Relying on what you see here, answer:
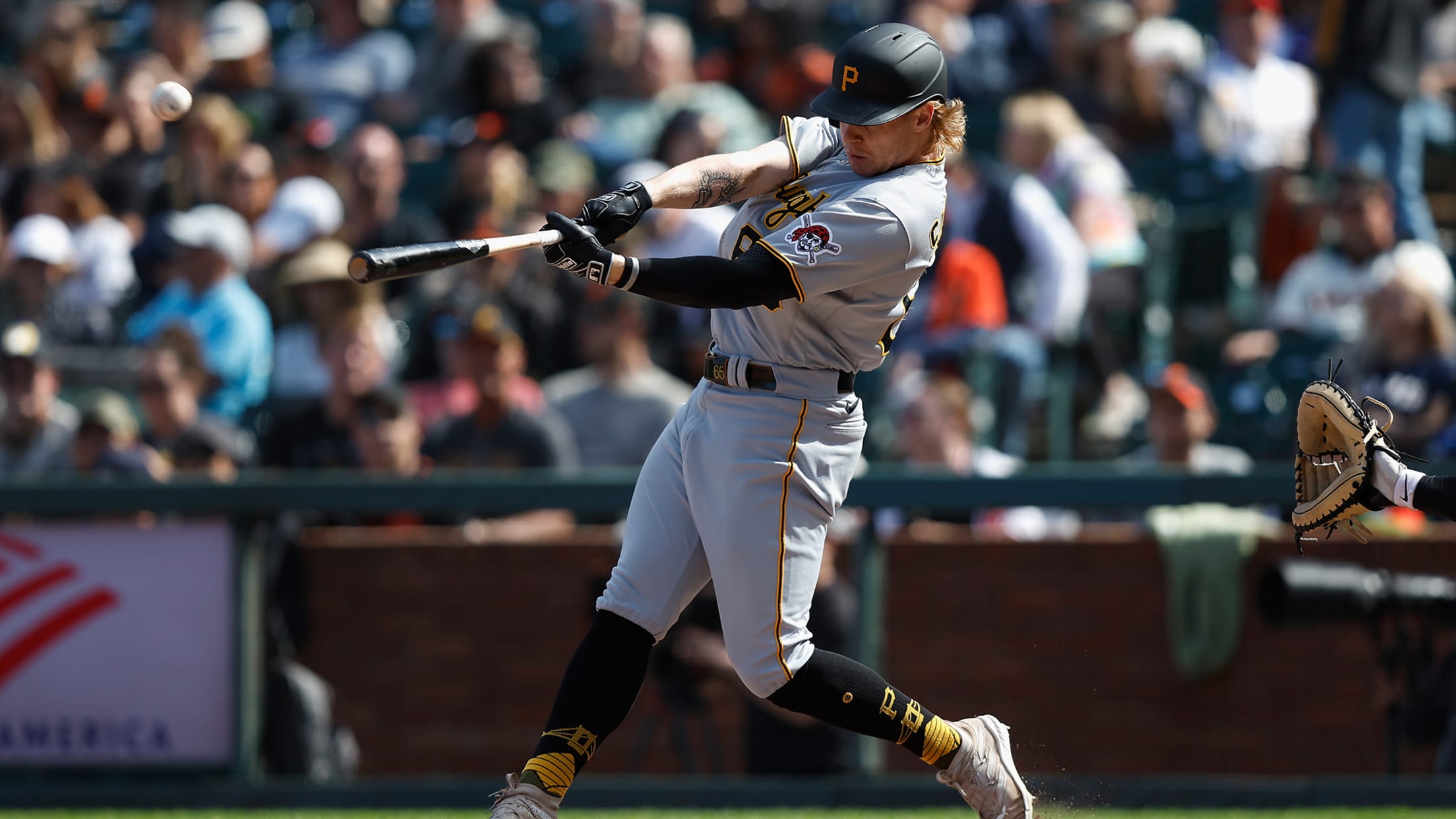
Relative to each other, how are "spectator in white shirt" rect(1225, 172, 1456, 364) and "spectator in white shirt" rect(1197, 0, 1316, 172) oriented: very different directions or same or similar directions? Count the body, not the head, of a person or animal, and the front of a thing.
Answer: same or similar directions

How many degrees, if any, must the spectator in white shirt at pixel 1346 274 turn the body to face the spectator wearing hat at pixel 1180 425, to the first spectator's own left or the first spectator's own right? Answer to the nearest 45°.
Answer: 0° — they already face them

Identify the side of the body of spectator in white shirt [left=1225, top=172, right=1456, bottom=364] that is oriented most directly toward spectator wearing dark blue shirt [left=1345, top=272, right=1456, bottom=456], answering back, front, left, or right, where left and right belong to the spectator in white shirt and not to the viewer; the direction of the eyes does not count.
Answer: front

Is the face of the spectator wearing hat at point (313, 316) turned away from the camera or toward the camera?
toward the camera

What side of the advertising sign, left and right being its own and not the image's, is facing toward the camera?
front

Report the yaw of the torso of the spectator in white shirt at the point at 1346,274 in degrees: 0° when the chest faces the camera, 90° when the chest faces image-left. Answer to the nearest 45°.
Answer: approximately 0°

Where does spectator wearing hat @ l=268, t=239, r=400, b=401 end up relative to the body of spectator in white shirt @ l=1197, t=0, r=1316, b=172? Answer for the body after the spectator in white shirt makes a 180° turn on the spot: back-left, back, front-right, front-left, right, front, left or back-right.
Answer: back-left

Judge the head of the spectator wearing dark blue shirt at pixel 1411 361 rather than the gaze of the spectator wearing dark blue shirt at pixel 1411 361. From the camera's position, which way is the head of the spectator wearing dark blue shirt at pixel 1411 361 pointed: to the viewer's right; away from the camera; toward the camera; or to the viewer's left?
toward the camera

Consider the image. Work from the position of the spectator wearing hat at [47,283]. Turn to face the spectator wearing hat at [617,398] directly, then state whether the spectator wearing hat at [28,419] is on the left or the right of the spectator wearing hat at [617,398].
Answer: right

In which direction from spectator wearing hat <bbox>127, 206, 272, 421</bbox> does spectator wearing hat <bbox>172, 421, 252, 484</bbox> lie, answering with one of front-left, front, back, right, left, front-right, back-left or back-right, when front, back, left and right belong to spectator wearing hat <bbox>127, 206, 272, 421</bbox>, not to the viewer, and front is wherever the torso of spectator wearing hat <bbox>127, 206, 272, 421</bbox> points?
front-left

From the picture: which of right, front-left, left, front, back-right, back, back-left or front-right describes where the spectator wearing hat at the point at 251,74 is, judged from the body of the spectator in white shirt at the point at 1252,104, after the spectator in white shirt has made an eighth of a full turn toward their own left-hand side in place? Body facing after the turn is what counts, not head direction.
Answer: back-right

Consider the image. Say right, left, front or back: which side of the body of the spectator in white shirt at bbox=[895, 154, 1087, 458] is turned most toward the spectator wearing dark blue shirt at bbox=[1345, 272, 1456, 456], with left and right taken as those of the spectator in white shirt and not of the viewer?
left

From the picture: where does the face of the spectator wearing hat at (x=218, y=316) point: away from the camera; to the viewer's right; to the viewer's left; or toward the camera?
toward the camera

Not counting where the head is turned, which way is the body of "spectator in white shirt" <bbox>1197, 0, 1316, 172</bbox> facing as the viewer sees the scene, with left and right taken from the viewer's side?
facing the viewer

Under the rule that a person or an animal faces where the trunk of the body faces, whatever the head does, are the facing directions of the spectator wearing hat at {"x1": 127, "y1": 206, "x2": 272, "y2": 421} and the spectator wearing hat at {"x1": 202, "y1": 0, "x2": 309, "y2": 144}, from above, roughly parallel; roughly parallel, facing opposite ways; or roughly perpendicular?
roughly parallel

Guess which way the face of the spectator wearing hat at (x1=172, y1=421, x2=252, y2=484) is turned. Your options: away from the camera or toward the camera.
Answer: toward the camera

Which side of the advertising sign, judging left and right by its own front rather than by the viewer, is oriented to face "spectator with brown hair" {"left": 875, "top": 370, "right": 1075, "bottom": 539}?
left

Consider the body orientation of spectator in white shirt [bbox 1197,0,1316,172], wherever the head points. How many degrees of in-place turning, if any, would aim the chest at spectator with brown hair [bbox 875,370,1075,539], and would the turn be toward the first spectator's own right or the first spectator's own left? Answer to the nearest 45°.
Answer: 0° — they already face them

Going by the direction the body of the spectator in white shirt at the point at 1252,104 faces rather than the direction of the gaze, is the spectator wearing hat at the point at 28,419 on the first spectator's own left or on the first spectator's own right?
on the first spectator's own right
